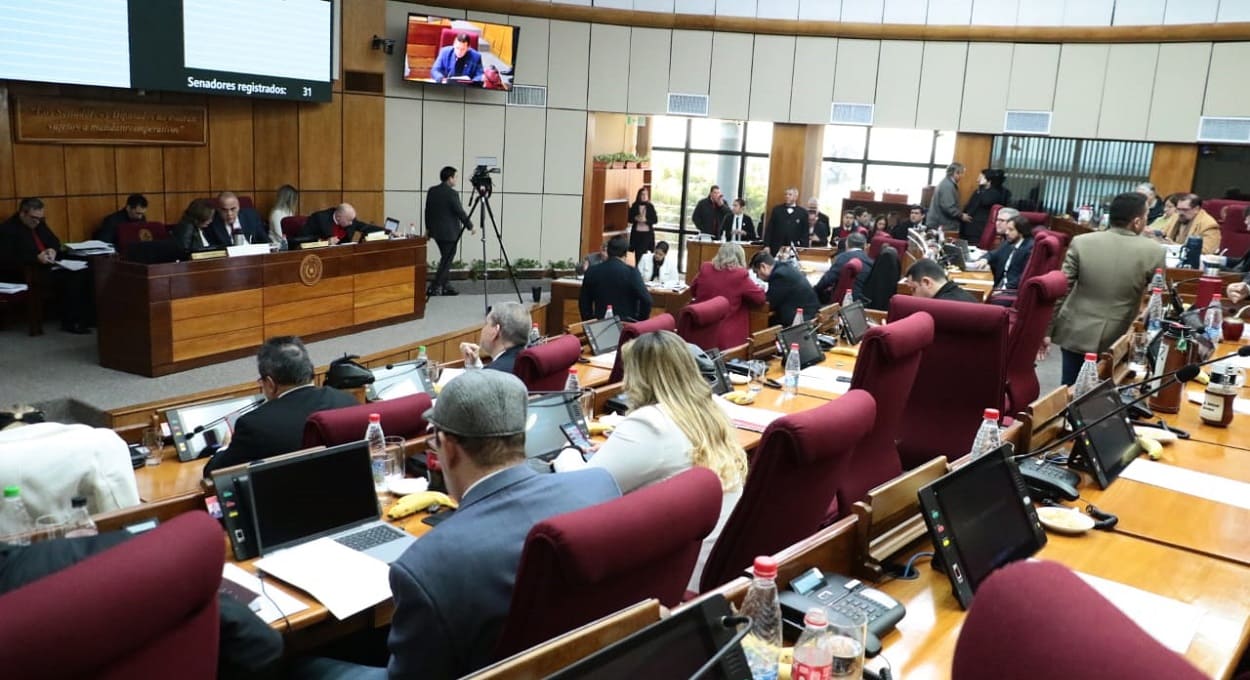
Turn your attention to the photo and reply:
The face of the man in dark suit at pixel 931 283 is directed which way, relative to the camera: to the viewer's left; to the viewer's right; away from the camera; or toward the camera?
to the viewer's left

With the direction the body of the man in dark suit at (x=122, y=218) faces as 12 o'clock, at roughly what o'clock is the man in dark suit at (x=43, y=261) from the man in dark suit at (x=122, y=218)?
the man in dark suit at (x=43, y=261) is roughly at 3 o'clock from the man in dark suit at (x=122, y=218).

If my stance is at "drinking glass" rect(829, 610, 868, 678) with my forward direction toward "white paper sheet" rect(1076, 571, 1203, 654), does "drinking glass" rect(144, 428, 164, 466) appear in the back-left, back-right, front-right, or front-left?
back-left

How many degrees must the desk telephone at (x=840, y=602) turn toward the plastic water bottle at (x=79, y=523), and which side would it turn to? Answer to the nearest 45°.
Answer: approximately 135° to its right

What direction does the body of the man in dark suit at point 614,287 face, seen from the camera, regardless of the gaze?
away from the camera

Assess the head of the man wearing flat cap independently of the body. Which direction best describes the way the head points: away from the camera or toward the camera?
away from the camera

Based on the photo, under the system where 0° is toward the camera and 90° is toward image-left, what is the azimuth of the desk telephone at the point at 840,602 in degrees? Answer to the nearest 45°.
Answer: approximately 315°

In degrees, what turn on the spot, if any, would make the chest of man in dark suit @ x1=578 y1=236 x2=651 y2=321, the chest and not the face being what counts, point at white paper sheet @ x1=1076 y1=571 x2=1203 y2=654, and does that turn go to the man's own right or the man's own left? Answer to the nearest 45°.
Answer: approximately 180°

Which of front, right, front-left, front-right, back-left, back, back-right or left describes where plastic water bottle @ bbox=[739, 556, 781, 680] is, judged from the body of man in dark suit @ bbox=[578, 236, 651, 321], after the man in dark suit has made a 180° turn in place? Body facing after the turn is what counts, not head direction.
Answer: front
